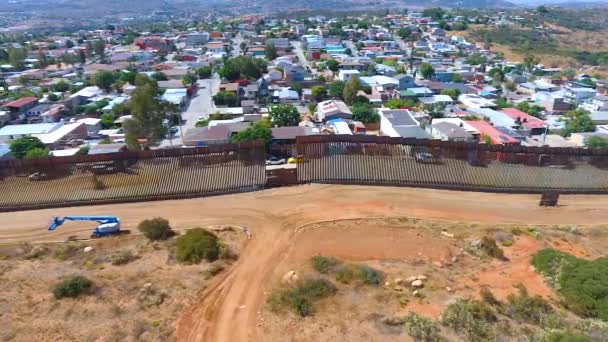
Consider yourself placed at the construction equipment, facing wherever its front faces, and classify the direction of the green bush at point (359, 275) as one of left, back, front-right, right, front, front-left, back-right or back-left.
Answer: back-left

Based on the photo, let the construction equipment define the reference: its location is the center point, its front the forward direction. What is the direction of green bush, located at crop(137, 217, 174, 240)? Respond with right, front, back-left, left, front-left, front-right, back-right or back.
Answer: back-left

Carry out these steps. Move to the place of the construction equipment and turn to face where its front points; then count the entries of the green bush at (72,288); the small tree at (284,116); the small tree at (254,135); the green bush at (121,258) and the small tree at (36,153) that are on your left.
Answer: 2

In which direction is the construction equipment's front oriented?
to the viewer's left

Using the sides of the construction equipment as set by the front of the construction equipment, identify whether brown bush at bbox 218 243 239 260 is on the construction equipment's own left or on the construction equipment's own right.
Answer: on the construction equipment's own left

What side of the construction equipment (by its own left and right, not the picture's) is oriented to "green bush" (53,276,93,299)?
left

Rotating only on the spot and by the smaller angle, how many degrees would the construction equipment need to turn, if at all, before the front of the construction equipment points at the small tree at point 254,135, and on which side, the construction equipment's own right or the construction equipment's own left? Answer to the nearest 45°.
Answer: approximately 135° to the construction equipment's own right

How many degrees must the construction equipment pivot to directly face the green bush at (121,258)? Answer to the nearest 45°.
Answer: approximately 90° to its left

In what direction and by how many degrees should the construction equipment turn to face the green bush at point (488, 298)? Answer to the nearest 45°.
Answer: approximately 135° to its left

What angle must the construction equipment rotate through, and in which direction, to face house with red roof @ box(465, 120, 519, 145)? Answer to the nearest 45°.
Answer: approximately 180°

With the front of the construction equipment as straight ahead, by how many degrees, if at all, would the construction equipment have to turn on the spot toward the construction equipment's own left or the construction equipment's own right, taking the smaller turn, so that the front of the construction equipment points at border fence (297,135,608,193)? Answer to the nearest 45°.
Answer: approximately 180°

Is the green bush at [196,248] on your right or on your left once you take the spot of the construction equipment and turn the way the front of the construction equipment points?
on your left

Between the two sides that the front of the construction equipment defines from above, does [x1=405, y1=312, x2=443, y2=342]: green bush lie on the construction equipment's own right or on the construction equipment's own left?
on the construction equipment's own left

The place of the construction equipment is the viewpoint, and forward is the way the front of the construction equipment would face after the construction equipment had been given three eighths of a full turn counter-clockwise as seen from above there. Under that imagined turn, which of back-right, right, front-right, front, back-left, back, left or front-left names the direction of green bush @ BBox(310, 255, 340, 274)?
front
